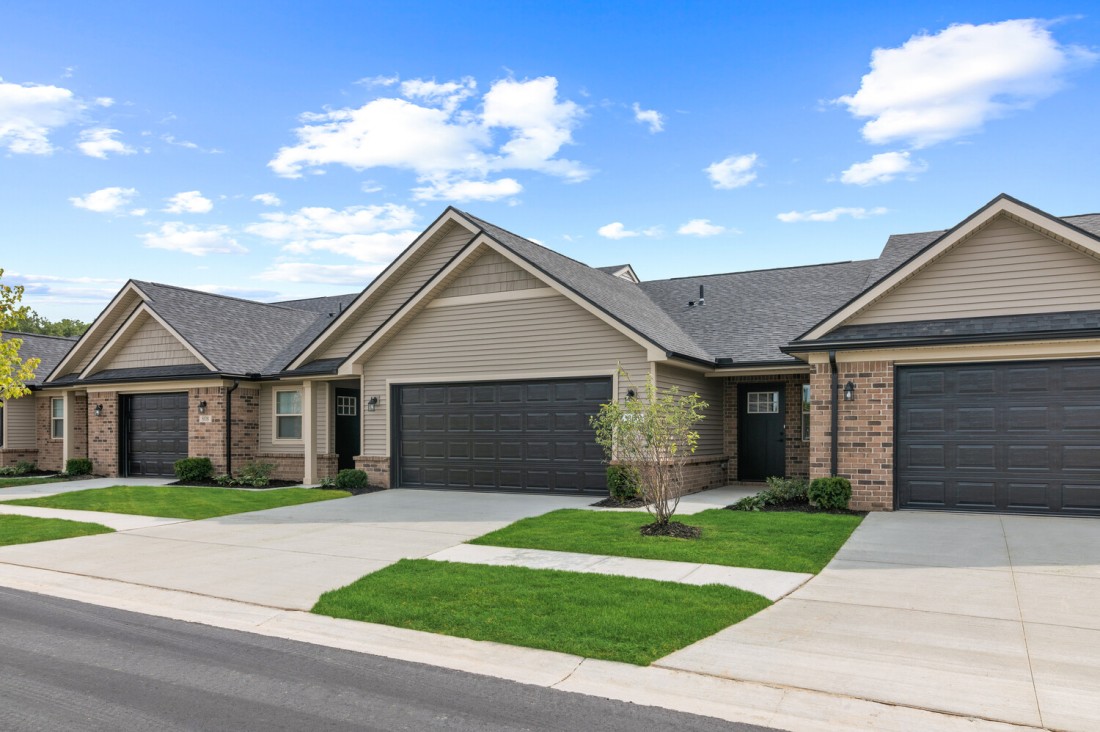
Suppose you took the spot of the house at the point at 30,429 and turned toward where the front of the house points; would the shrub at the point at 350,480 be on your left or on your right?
on your left

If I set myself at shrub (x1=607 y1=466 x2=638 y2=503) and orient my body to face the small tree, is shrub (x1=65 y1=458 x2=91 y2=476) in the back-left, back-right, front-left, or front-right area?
back-right

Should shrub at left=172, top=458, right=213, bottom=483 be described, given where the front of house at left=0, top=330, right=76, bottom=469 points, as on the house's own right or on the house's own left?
on the house's own left

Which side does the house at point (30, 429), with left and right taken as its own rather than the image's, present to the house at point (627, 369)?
left

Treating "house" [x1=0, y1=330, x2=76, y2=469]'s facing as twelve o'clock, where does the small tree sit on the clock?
The small tree is roughly at 10 o'clock from the house.

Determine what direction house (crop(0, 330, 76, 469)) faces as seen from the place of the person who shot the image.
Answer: facing the viewer and to the left of the viewer

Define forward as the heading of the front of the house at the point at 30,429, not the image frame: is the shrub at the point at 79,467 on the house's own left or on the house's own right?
on the house's own left
